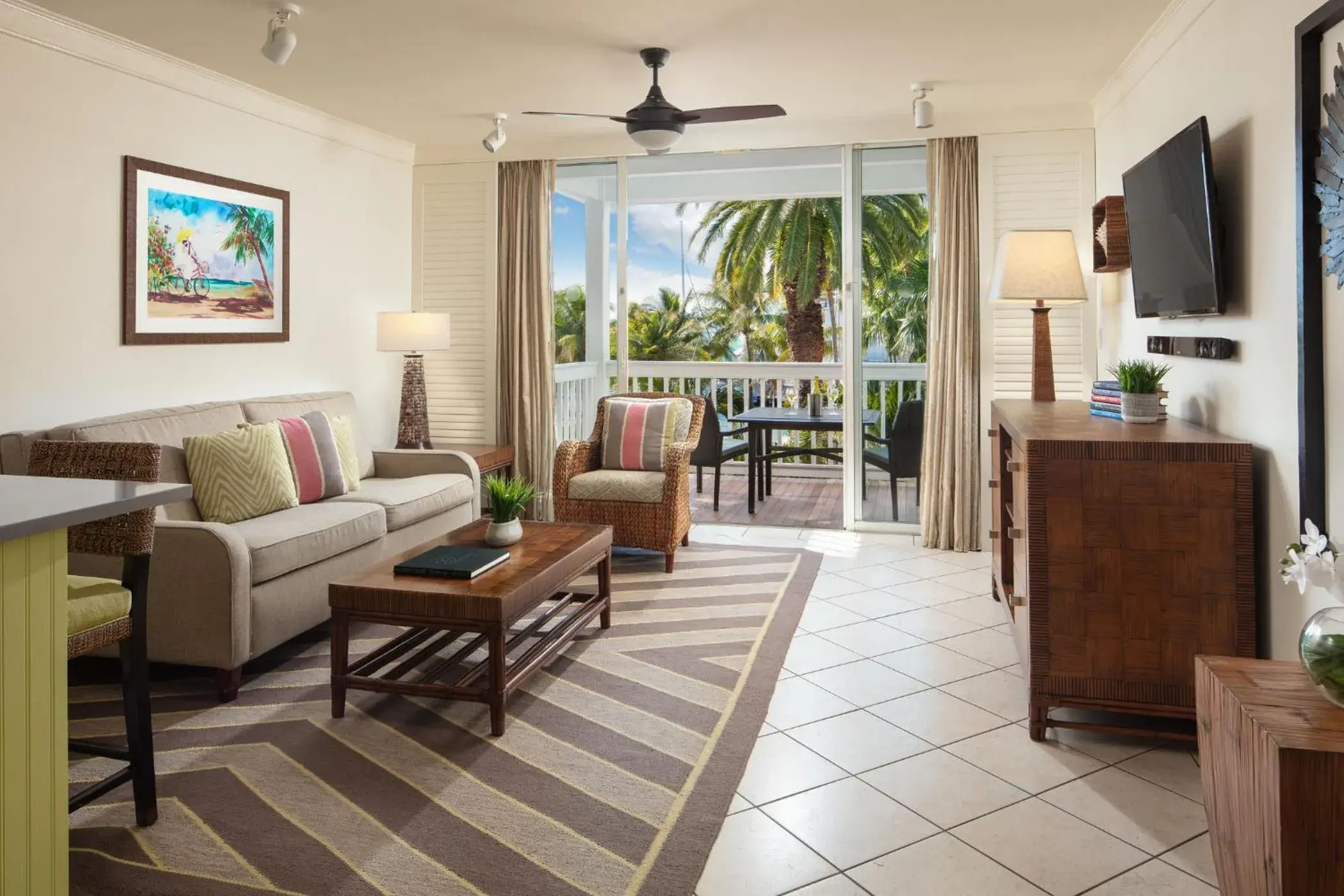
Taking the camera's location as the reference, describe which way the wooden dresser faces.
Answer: facing to the left of the viewer

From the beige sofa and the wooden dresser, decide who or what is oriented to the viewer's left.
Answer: the wooden dresser

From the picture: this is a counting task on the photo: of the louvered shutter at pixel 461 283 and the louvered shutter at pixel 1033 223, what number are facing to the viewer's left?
0

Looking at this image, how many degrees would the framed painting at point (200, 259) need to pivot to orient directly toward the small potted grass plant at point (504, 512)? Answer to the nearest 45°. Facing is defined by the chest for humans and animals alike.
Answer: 0° — it already faces it

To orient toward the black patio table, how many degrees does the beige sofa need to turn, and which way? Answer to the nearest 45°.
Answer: approximately 90° to its left

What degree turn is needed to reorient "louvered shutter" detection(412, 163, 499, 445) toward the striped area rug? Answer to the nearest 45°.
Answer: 0° — it already faces it

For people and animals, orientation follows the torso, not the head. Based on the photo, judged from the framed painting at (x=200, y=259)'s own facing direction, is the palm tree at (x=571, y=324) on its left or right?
on its left

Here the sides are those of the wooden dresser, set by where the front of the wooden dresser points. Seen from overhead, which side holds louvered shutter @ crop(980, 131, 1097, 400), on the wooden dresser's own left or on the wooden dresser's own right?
on the wooden dresser's own right

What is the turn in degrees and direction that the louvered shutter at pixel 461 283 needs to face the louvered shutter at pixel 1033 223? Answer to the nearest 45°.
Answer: approximately 45° to its left

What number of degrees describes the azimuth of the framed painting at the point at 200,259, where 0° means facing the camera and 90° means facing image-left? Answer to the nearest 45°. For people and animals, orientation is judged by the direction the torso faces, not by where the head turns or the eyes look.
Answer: approximately 315°
